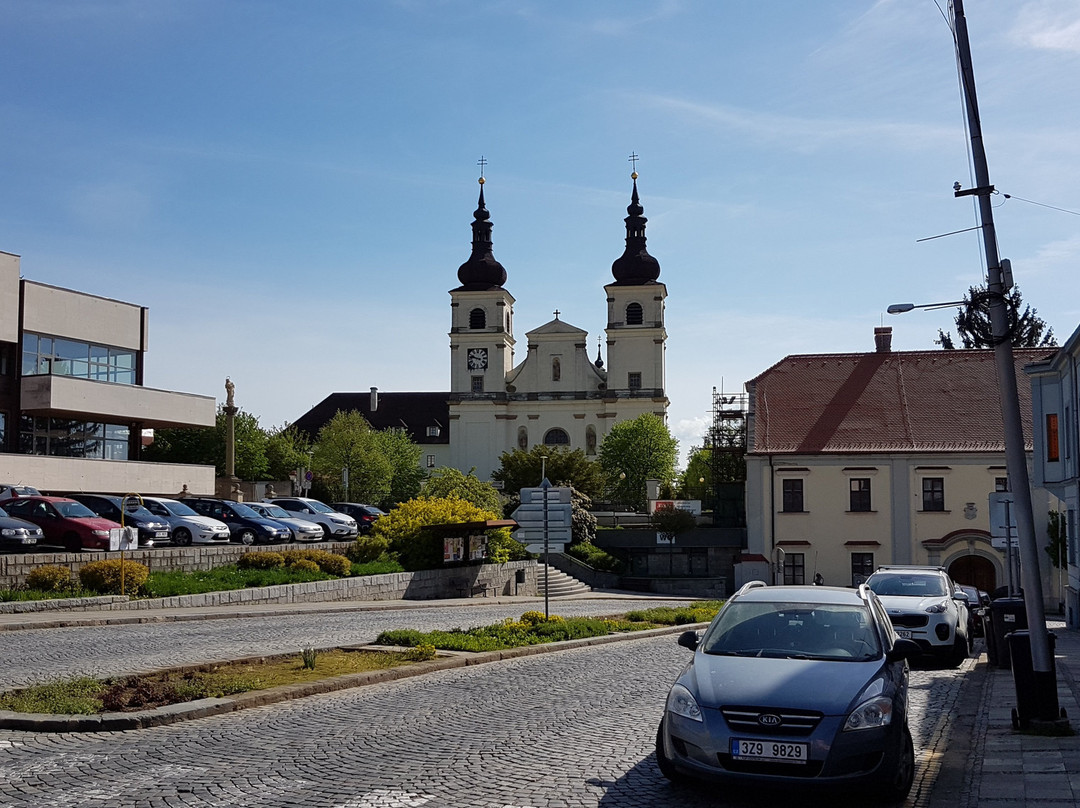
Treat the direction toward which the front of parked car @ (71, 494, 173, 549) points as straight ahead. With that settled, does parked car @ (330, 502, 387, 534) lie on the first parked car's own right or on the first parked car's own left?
on the first parked car's own left

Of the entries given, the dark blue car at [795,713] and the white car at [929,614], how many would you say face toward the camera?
2

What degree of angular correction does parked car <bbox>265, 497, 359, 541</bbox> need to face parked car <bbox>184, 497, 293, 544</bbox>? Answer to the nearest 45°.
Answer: approximately 90° to its right

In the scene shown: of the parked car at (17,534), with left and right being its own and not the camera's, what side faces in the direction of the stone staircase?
left

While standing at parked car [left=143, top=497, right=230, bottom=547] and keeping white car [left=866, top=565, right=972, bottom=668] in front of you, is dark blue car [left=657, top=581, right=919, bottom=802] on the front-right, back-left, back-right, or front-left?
front-right

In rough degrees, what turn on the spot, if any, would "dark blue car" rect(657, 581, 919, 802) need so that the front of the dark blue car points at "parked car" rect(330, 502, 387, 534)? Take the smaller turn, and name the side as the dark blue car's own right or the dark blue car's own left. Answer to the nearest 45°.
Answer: approximately 135° to the dark blue car's own right

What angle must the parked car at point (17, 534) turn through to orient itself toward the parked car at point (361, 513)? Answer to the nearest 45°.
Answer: approximately 90° to its left

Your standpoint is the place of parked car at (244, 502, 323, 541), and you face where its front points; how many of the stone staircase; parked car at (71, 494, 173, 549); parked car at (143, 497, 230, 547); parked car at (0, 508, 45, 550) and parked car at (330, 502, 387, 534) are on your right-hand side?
3

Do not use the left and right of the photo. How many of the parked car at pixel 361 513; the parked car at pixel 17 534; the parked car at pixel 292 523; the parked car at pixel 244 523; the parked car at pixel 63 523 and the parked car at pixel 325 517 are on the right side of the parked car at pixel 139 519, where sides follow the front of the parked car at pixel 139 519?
2

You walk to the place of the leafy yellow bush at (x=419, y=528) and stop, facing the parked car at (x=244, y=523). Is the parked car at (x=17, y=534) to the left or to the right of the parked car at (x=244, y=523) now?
left

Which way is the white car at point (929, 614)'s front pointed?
toward the camera

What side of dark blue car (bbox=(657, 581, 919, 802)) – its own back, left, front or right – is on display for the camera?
front

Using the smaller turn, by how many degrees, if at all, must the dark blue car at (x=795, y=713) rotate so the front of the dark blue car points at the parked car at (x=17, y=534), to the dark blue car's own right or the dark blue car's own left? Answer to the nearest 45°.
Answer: approximately 135° to the dark blue car's own right
